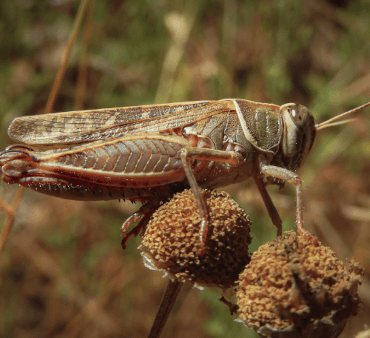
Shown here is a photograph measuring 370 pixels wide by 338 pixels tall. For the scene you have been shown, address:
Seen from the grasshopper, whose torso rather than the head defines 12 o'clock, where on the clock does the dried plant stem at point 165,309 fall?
The dried plant stem is roughly at 3 o'clock from the grasshopper.

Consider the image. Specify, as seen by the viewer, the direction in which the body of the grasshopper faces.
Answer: to the viewer's right
